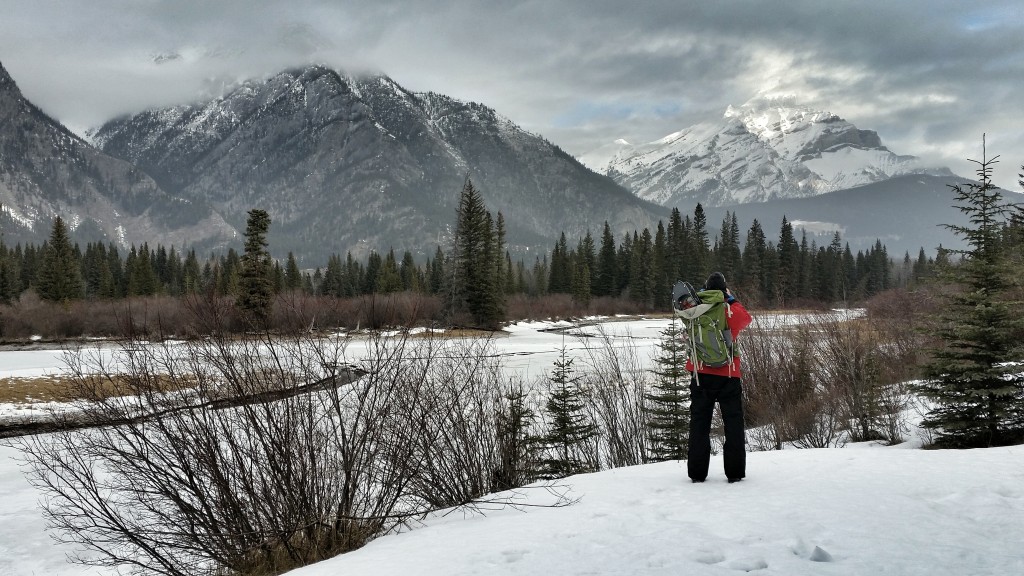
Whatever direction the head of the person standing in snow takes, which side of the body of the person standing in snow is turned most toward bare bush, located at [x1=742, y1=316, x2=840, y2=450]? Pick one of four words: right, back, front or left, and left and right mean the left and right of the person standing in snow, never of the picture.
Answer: front

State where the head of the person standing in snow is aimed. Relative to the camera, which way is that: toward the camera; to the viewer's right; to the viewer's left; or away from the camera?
away from the camera

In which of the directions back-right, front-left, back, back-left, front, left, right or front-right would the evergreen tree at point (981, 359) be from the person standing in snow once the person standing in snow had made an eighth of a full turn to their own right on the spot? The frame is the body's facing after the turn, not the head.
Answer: front

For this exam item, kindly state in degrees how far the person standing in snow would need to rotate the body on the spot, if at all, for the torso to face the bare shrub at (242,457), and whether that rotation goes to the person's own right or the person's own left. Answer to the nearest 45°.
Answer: approximately 135° to the person's own left

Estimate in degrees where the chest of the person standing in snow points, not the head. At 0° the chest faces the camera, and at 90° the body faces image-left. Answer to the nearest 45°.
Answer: approximately 180°

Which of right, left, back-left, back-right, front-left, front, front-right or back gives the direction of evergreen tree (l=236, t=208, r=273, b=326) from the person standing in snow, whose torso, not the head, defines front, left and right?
front-left

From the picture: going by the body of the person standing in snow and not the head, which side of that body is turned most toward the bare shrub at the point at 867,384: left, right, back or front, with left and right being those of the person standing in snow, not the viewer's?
front
